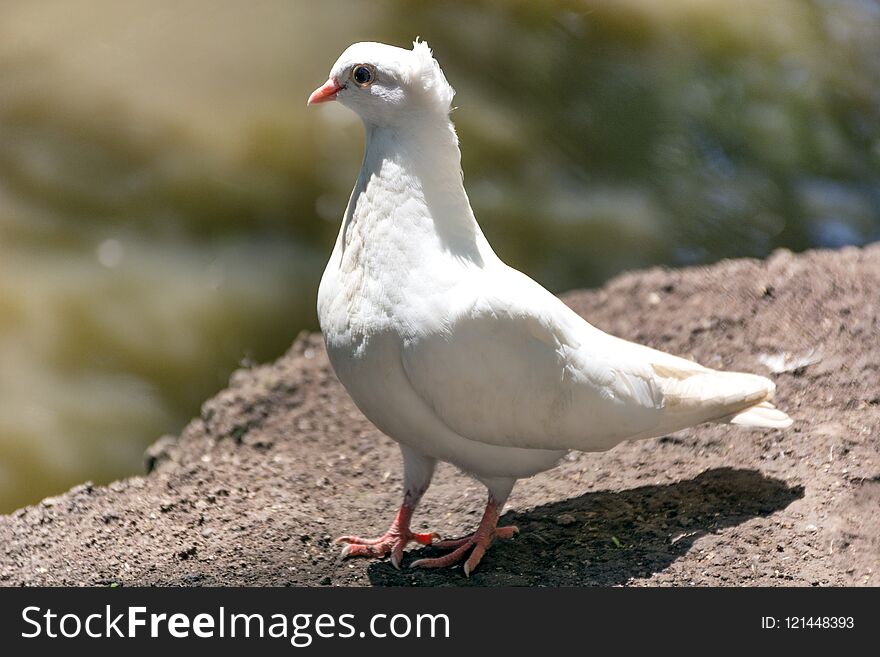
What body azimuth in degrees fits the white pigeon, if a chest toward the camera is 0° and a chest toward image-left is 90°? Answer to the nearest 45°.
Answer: approximately 90°
